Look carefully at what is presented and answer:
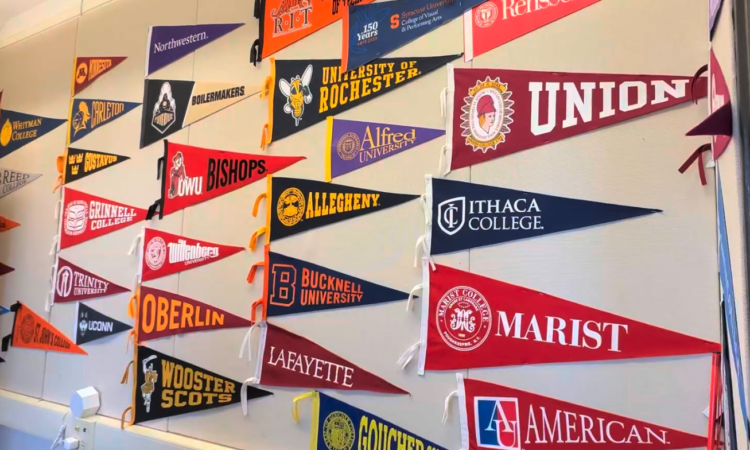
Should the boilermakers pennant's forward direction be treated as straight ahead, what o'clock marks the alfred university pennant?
The alfred university pennant is roughly at 9 o'clock from the boilermakers pennant.

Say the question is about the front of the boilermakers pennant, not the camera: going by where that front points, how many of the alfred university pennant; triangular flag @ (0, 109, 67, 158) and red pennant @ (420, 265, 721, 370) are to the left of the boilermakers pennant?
2

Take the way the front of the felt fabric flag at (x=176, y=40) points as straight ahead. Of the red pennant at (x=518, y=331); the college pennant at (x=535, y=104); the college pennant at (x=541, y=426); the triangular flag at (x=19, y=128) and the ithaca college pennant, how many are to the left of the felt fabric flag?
4

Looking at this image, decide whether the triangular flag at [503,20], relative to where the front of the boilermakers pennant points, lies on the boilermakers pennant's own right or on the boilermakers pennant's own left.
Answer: on the boilermakers pennant's own left

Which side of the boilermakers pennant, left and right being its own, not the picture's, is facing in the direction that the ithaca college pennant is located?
left

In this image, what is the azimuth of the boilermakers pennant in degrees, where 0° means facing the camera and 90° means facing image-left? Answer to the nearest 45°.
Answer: approximately 45°

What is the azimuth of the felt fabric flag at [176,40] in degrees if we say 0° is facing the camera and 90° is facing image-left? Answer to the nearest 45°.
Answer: approximately 45°
